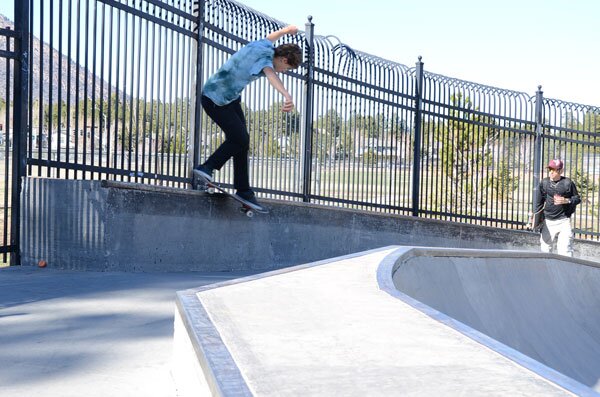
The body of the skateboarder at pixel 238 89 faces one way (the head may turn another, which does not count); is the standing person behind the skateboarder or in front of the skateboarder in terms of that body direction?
in front

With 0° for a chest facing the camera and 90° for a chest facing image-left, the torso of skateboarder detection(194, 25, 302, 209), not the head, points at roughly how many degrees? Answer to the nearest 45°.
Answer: approximately 270°

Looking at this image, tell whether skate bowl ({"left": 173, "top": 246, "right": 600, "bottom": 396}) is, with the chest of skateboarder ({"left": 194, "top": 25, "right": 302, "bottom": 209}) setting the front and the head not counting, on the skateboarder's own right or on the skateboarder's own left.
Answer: on the skateboarder's own right

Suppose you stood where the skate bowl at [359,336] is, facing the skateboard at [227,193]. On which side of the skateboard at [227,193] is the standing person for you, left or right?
right

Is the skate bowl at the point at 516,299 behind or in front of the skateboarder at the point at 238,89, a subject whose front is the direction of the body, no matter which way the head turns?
in front

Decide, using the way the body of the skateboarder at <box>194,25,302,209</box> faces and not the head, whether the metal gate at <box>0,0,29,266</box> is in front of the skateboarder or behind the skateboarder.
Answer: behind

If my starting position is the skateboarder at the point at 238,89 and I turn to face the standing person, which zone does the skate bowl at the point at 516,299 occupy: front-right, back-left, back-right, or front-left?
front-right

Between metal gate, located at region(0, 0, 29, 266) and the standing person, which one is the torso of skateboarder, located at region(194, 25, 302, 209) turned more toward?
the standing person
